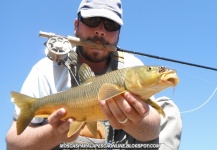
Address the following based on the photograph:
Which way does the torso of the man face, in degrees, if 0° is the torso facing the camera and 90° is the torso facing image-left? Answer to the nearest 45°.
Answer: approximately 0°
